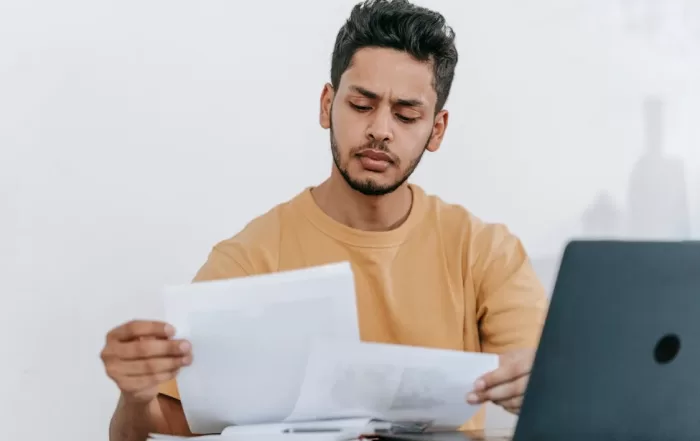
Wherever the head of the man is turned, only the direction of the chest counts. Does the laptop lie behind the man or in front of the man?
in front

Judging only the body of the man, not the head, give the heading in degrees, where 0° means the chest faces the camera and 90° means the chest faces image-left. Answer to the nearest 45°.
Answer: approximately 0°
